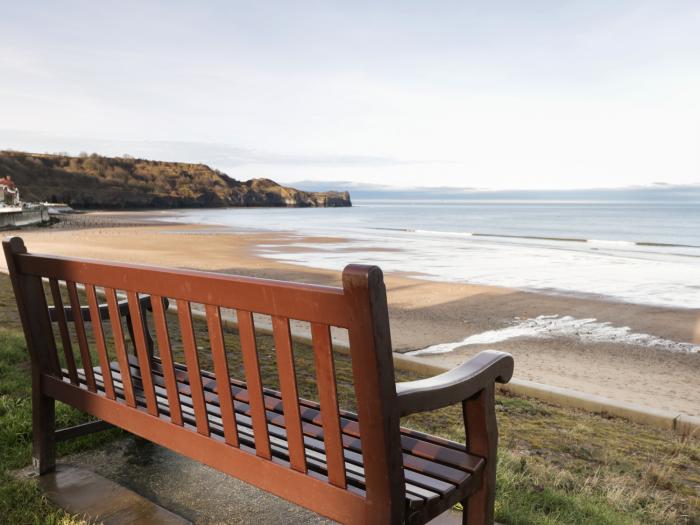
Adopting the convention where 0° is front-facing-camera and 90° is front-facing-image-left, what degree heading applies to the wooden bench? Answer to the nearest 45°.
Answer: approximately 225°

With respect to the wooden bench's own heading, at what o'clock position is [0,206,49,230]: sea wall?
The sea wall is roughly at 10 o'clock from the wooden bench.
